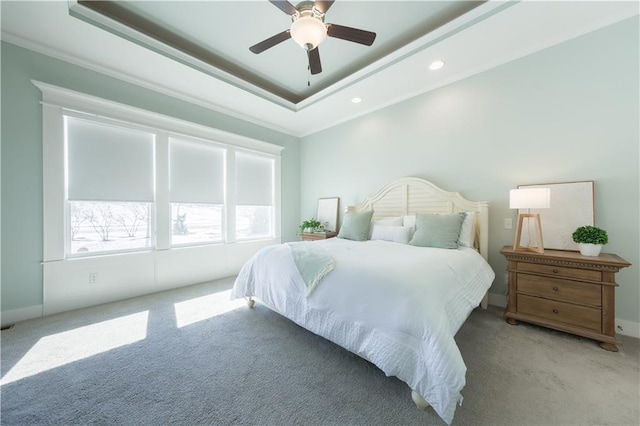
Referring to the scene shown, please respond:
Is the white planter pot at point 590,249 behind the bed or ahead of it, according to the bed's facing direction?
behind

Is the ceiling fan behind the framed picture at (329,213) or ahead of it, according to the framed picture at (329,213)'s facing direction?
ahead

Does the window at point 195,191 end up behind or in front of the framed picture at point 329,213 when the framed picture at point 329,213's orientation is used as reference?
in front

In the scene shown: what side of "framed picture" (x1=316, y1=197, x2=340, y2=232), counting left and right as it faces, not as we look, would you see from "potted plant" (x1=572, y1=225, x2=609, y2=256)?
left

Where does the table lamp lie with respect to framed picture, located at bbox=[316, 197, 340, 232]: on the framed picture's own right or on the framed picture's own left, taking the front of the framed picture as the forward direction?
on the framed picture's own left

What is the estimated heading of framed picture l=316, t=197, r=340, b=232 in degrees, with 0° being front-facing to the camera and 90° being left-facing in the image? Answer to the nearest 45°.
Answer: approximately 45°

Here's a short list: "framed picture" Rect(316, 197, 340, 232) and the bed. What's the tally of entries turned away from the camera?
0

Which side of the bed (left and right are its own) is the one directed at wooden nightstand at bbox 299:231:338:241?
right

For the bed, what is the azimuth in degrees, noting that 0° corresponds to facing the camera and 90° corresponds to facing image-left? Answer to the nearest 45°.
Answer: approximately 45°

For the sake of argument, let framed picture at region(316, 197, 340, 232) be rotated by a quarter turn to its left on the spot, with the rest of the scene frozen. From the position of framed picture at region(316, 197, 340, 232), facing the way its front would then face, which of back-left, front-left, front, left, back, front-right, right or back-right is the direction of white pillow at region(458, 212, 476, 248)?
front

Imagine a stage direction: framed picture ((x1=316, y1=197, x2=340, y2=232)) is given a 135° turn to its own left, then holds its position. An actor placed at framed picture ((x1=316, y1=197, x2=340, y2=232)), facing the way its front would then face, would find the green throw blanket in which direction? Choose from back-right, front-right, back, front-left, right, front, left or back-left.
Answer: right

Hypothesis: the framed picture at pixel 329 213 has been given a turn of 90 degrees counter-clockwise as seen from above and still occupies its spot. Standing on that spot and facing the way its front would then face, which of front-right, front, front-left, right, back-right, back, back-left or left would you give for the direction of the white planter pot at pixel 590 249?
front

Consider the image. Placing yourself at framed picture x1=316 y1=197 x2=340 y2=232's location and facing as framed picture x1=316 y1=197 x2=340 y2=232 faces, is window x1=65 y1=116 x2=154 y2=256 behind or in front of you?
in front
